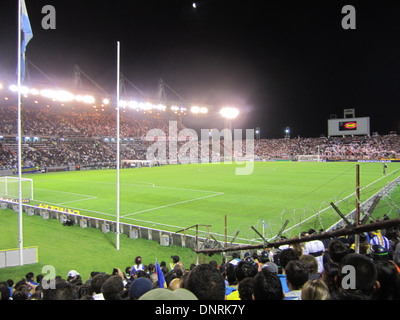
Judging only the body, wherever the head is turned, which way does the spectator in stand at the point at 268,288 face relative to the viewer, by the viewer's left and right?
facing away from the viewer

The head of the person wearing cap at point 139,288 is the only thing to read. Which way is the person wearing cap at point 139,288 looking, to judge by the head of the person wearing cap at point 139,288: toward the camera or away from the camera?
away from the camera

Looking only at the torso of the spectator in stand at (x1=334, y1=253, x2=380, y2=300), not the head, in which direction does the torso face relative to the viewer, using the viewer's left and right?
facing away from the viewer

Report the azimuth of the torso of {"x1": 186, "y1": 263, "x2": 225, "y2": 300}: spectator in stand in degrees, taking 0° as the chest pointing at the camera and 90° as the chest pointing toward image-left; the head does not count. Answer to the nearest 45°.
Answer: approximately 180°

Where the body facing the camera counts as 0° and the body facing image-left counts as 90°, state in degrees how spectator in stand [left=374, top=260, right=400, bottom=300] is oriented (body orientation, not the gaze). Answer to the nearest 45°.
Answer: approximately 180°

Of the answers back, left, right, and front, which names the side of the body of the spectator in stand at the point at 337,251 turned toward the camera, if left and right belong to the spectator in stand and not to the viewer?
back

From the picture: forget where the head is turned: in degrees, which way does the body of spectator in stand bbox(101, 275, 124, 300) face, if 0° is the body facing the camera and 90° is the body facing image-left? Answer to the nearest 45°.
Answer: approximately 180°

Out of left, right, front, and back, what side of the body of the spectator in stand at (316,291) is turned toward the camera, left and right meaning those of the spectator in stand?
back

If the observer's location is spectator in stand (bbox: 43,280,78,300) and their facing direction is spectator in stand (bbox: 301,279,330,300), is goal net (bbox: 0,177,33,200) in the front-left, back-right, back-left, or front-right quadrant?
back-left

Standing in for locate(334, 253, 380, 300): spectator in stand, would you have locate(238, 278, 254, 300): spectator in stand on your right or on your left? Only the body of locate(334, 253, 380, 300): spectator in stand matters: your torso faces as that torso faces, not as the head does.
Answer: on your left
